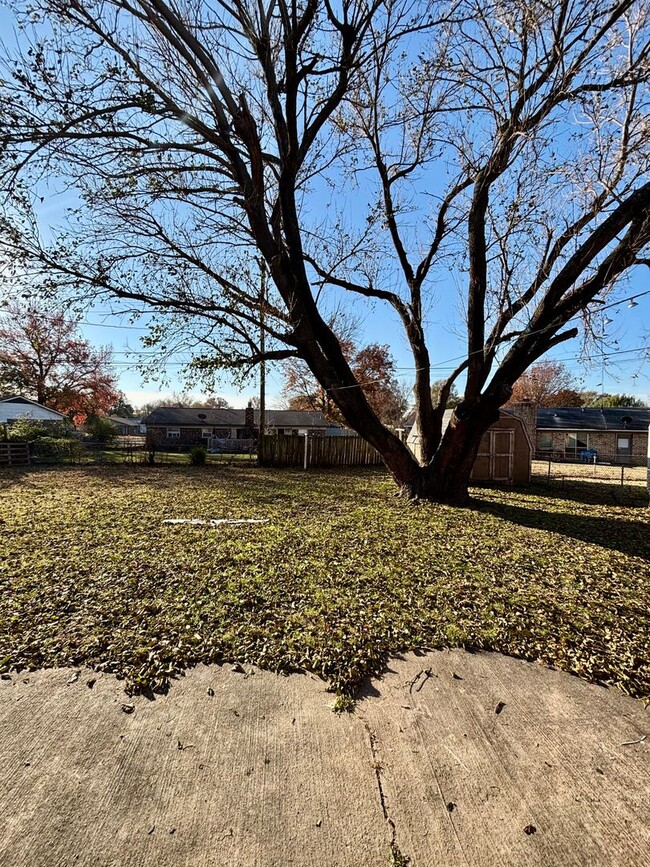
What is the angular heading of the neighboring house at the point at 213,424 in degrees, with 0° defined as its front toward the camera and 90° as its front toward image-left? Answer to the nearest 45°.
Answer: approximately 180°

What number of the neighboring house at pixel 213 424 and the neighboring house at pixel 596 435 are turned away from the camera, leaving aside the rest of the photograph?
2

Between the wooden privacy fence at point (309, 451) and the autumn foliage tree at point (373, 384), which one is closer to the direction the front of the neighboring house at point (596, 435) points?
the autumn foliage tree

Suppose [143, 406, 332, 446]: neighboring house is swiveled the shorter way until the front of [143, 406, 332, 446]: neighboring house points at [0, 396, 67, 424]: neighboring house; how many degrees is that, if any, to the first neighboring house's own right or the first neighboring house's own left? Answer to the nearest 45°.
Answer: approximately 135° to the first neighboring house's own left

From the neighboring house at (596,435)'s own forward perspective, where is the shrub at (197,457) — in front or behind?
behind

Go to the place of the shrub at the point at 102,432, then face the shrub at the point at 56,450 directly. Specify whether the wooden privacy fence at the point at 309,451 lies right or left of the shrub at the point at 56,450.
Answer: left

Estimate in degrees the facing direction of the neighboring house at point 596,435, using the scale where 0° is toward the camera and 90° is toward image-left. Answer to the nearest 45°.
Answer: approximately 180°

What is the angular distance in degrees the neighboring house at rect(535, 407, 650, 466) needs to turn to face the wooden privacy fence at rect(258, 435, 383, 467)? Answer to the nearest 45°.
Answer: approximately 45° to its right
